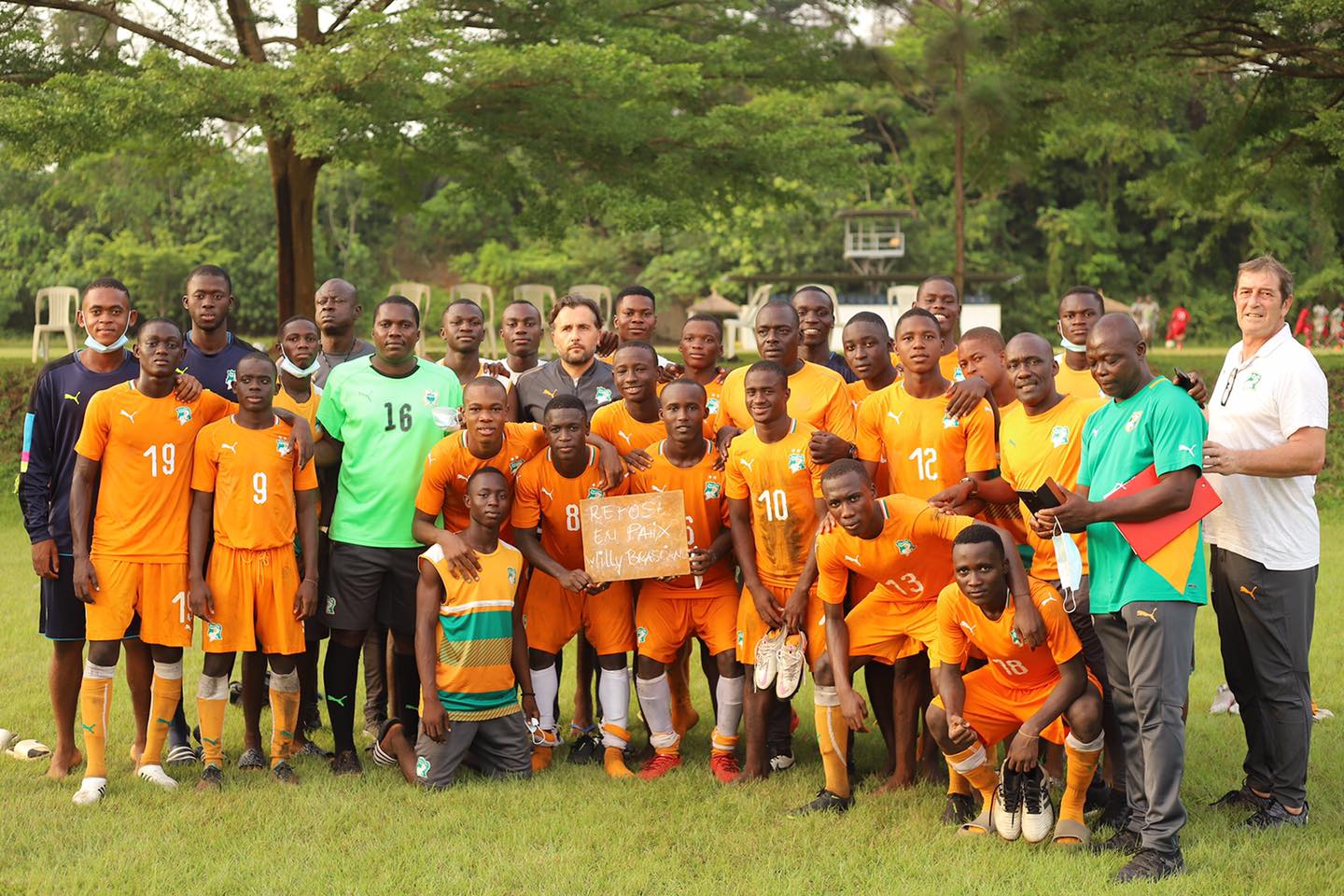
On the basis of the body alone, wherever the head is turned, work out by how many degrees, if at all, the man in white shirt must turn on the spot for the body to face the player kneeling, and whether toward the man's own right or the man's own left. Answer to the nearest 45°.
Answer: approximately 45° to the man's own right

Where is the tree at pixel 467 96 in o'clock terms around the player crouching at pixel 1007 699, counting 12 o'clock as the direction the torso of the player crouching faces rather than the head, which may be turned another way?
The tree is roughly at 5 o'clock from the player crouching.

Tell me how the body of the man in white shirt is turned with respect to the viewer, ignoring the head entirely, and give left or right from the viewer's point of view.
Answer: facing the viewer and to the left of the viewer

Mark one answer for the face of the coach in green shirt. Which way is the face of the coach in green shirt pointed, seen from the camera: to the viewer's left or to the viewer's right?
to the viewer's left

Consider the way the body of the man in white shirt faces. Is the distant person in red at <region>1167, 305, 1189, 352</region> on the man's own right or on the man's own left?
on the man's own right

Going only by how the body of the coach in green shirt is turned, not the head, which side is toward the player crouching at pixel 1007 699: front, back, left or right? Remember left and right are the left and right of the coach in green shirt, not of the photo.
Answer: right

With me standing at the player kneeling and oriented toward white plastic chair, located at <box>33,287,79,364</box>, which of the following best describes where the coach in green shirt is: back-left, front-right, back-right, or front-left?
back-right

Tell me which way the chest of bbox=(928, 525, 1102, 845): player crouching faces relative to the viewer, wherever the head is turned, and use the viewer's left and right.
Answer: facing the viewer

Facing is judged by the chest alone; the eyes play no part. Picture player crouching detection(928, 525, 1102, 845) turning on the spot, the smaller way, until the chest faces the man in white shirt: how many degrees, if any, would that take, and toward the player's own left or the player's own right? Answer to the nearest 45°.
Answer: approximately 135° to the player's own left

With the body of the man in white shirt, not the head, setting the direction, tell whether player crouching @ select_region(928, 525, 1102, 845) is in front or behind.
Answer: in front
